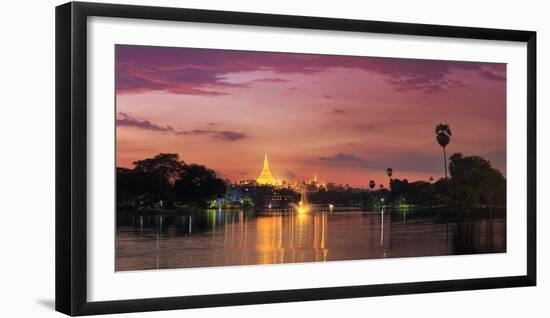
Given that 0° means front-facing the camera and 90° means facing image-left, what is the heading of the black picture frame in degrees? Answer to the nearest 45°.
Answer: approximately 315°
